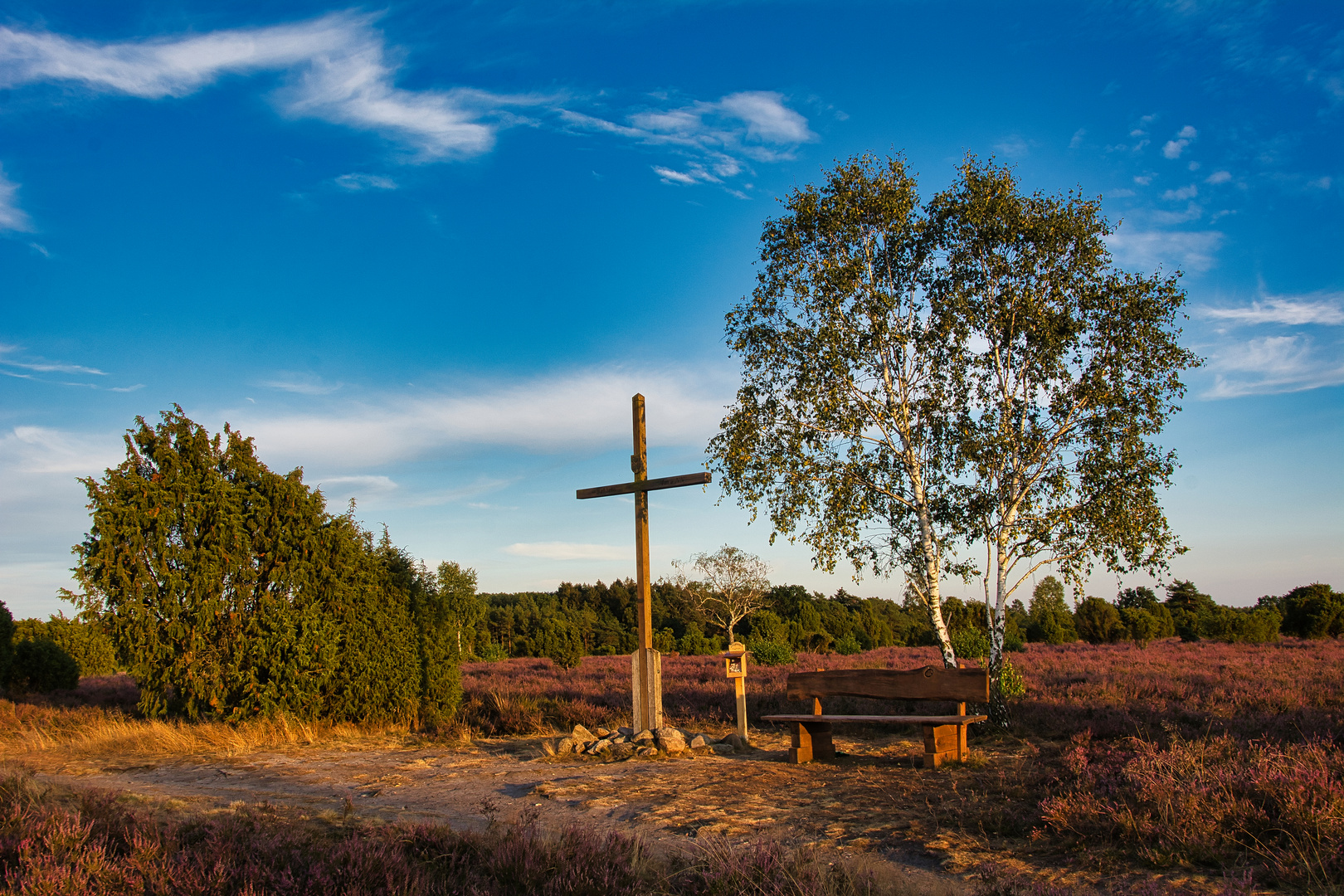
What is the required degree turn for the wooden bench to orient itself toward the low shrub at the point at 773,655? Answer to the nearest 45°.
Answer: approximately 135° to its right

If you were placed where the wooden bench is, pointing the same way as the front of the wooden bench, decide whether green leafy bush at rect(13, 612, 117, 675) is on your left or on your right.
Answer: on your right

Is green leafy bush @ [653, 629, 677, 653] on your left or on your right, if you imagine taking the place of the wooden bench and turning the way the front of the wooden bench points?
on your right

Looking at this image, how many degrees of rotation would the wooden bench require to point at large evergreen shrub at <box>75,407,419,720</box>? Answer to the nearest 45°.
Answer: approximately 45° to its right

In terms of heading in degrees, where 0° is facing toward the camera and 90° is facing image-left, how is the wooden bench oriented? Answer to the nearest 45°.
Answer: approximately 45°

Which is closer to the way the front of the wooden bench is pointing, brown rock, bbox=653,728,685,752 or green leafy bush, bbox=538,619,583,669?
the brown rock

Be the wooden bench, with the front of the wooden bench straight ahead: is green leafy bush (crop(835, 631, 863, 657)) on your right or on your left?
on your right

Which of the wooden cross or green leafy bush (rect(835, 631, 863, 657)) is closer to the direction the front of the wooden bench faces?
the wooden cross
